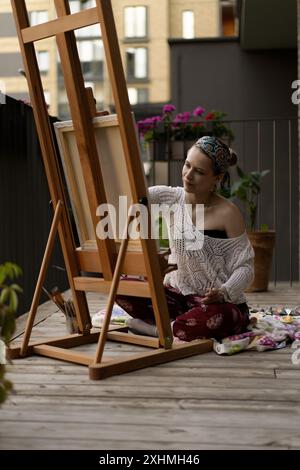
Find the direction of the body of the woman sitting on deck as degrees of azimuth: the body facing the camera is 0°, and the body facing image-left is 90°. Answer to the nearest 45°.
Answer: approximately 45°

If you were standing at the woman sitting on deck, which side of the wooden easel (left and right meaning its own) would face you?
front

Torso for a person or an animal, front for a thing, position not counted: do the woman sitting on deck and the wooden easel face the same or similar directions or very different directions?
very different directions

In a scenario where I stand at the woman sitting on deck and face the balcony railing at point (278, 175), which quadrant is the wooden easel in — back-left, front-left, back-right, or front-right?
back-left

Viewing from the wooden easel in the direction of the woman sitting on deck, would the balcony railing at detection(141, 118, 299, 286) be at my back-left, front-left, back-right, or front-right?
front-left

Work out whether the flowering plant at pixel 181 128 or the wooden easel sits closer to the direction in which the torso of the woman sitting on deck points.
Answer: the wooden easel

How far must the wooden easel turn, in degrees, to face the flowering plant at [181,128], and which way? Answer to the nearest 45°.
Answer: approximately 45° to its left

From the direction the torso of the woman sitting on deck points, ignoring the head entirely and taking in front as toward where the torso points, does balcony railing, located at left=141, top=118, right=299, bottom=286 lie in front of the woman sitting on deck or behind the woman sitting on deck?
behind

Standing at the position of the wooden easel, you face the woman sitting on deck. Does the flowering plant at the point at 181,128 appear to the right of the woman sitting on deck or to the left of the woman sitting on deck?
left

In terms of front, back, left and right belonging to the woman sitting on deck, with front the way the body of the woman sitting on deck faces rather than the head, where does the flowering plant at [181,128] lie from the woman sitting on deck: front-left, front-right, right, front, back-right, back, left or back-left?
back-right

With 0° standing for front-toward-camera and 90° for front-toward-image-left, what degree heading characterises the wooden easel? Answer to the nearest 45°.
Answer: approximately 225°
